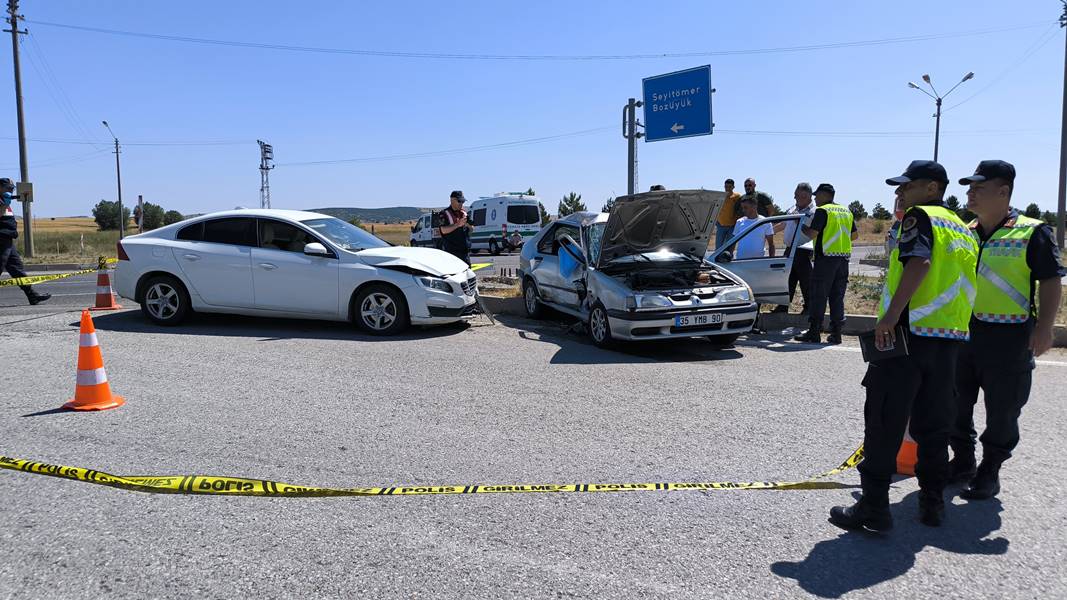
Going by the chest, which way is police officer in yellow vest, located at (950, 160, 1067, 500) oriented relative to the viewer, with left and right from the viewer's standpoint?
facing the viewer and to the left of the viewer

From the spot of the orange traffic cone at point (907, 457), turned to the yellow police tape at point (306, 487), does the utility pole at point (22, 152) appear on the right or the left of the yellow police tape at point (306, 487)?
right

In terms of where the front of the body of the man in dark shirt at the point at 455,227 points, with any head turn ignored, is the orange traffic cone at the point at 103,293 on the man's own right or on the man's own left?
on the man's own right

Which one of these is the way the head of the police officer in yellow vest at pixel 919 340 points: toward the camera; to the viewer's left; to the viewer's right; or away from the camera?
to the viewer's left

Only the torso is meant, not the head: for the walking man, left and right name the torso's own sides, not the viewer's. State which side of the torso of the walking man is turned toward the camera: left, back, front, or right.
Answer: right

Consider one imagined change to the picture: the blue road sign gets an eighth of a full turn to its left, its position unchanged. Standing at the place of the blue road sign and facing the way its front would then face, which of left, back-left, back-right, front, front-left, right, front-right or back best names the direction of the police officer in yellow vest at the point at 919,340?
front

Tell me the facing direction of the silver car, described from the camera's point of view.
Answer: facing the viewer and to the right of the viewer

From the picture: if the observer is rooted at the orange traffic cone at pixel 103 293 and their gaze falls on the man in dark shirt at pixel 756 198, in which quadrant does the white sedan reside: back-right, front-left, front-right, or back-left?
front-right

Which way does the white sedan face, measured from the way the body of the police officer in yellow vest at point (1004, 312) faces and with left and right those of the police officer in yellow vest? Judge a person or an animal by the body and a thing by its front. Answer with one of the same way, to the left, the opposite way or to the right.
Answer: the opposite way

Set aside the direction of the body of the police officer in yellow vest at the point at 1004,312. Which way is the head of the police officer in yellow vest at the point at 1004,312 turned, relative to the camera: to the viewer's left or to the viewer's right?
to the viewer's left

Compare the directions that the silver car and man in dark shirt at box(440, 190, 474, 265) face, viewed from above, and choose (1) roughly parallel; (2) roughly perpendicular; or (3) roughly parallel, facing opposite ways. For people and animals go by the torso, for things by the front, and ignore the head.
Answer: roughly parallel

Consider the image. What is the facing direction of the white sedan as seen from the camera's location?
facing to the right of the viewer

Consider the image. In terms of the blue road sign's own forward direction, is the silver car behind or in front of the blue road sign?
in front

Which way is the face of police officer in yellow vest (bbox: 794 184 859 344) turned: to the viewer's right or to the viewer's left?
to the viewer's left
